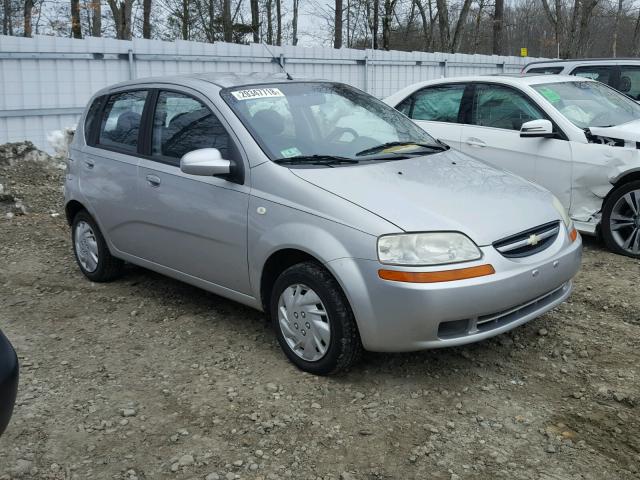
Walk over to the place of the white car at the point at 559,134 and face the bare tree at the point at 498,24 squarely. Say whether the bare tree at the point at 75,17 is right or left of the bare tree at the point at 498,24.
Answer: left

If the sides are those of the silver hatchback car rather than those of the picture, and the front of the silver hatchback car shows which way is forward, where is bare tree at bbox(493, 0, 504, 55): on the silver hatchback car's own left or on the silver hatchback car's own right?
on the silver hatchback car's own left

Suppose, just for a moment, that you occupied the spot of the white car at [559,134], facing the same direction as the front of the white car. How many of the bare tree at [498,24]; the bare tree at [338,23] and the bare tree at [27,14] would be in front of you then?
0

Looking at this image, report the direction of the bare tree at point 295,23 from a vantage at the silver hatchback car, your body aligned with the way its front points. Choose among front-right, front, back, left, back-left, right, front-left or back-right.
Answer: back-left

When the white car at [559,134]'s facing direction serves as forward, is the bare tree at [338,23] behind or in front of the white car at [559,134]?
behind

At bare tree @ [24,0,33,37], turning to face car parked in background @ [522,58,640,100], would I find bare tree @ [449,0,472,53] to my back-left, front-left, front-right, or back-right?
front-left

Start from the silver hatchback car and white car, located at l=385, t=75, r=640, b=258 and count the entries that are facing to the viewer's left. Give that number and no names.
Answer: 0

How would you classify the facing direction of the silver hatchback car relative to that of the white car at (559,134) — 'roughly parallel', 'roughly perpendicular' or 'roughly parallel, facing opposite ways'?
roughly parallel

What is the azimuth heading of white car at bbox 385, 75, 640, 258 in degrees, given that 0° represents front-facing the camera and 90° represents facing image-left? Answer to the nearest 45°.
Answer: approximately 315°

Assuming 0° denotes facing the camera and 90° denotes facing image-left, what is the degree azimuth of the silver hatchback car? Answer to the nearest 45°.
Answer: approximately 315°

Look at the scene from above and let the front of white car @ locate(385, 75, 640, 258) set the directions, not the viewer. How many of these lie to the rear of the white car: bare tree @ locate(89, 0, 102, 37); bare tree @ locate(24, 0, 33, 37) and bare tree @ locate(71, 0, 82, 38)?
3

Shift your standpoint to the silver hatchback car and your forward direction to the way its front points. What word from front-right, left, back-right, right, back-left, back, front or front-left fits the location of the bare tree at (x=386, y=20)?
back-left

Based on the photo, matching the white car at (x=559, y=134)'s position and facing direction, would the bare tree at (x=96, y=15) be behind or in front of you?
behind
